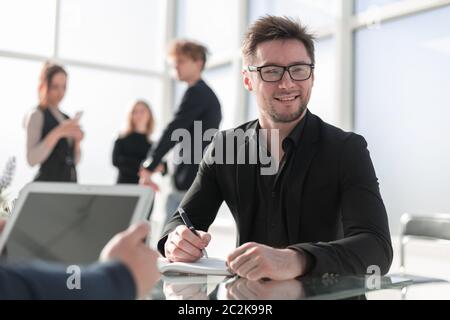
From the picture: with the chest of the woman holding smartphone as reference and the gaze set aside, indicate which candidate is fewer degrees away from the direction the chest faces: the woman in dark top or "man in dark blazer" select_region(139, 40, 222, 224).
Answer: the man in dark blazer

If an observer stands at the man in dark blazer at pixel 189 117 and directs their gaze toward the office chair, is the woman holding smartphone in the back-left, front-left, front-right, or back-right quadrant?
back-right

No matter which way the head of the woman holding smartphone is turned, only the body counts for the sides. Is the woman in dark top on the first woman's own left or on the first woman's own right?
on the first woman's own left

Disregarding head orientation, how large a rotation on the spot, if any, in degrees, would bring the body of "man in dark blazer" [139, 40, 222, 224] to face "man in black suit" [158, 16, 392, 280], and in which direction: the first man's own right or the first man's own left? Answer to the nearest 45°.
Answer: approximately 90° to the first man's own left

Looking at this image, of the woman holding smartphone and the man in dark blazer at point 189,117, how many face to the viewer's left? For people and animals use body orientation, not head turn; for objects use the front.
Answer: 1

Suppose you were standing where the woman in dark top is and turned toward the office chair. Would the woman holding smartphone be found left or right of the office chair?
right

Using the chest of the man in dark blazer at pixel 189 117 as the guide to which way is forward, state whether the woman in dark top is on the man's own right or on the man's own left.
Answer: on the man's own right

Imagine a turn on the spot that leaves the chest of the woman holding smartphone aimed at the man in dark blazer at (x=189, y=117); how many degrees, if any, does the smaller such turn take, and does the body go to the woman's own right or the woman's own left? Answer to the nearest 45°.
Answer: approximately 45° to the woman's own left

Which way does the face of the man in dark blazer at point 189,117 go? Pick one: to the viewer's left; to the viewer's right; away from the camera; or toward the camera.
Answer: to the viewer's left

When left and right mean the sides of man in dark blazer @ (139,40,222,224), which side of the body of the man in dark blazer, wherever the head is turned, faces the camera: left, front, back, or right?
left
